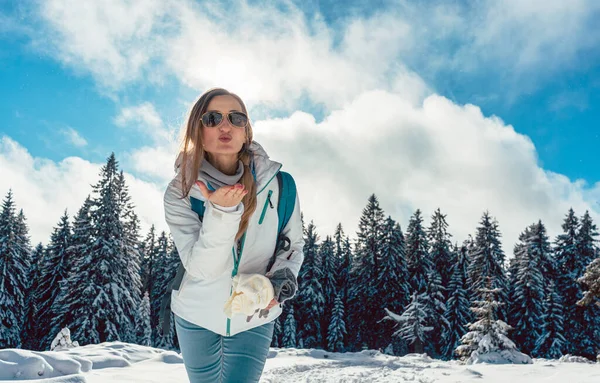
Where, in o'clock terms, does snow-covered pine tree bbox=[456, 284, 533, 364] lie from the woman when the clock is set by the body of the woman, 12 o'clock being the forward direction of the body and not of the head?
The snow-covered pine tree is roughly at 7 o'clock from the woman.

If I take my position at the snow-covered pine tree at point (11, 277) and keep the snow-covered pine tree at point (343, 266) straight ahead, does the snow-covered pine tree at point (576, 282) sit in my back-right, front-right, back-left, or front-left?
front-right

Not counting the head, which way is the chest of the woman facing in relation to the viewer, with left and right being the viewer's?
facing the viewer

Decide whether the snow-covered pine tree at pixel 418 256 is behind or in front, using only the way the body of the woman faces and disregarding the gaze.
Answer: behind

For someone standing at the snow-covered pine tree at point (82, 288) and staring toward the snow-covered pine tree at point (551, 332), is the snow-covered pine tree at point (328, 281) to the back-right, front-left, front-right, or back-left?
front-left

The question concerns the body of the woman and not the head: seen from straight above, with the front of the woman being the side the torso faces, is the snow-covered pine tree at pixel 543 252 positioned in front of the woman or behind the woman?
behind

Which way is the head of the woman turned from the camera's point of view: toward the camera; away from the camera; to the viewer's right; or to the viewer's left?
toward the camera

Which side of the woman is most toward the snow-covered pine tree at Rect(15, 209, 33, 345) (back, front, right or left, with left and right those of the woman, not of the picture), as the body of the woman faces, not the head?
back

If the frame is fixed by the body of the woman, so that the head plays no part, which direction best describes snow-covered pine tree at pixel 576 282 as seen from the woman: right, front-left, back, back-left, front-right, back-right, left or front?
back-left

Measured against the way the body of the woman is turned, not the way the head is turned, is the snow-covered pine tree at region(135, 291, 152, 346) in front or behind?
behind

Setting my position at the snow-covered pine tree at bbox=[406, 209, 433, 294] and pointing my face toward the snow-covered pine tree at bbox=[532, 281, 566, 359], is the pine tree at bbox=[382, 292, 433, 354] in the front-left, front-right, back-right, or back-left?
front-right

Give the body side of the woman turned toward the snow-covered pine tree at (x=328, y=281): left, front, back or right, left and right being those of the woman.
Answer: back

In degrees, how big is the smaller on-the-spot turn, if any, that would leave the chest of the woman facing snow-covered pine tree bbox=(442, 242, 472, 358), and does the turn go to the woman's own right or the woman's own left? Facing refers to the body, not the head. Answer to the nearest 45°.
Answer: approximately 135° to the woman's own left
